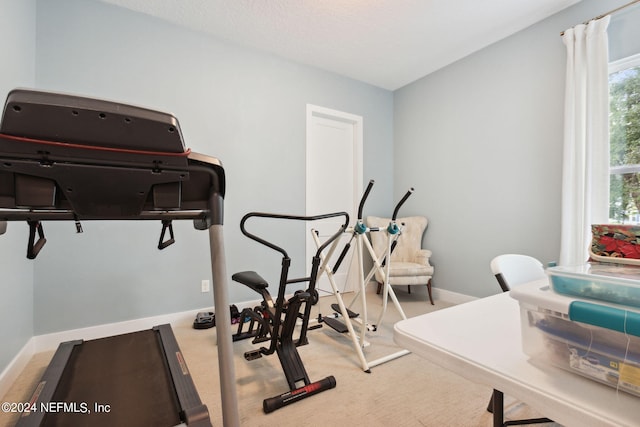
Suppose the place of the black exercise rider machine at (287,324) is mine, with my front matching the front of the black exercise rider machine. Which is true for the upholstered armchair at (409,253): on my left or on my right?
on my left

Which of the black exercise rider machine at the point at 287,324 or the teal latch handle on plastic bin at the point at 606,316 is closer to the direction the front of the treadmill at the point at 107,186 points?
the teal latch handle on plastic bin

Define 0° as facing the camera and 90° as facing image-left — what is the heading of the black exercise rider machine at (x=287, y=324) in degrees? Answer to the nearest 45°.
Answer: approximately 315°

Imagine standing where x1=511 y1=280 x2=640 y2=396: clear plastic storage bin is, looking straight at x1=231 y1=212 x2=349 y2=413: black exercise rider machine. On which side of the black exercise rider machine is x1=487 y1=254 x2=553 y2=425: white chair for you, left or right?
right

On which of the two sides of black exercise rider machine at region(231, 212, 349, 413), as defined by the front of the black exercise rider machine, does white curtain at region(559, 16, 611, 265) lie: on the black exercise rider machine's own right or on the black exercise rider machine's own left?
on the black exercise rider machine's own left

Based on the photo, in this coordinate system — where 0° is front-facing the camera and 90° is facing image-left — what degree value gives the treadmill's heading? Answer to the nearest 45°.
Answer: approximately 0°
